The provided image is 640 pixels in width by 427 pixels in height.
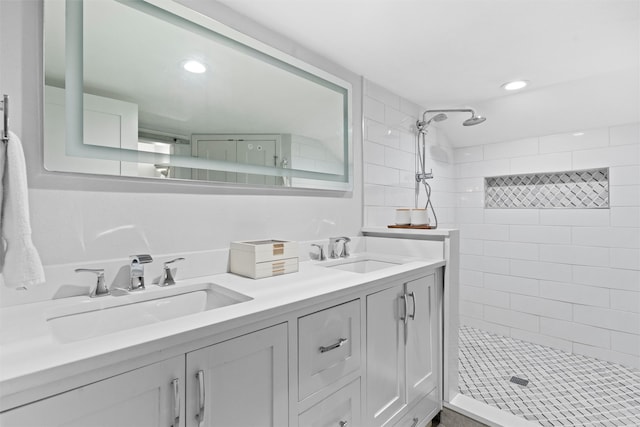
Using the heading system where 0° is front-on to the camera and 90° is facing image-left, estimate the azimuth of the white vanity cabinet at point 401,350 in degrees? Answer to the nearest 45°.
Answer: approximately 315°

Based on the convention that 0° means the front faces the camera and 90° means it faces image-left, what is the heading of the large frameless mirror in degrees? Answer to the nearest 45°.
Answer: approximately 315°

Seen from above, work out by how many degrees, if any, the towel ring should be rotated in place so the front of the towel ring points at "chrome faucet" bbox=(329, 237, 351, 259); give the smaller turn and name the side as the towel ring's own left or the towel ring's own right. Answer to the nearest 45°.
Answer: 0° — it already faces it

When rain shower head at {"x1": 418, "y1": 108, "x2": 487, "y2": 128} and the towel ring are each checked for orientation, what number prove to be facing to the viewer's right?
2

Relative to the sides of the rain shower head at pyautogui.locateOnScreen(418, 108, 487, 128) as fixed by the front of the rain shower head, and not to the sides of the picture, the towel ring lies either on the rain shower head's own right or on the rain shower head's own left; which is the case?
on the rain shower head's own right

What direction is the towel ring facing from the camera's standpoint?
to the viewer's right

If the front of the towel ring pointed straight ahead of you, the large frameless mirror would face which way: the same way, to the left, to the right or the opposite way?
to the right

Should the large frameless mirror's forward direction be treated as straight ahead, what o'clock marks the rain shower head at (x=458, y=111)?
The rain shower head is roughly at 10 o'clock from the large frameless mirror.

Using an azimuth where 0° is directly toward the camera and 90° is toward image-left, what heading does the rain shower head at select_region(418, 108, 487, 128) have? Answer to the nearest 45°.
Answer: approximately 270°

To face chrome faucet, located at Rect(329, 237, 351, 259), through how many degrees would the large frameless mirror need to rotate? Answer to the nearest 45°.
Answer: approximately 45° to its left

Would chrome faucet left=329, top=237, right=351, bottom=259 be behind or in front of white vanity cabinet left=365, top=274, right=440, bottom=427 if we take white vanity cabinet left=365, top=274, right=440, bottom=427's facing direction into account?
behind

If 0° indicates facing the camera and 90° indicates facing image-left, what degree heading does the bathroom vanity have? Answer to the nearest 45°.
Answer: approximately 315°

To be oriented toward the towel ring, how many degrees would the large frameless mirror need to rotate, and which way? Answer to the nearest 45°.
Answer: approximately 90° to its right
